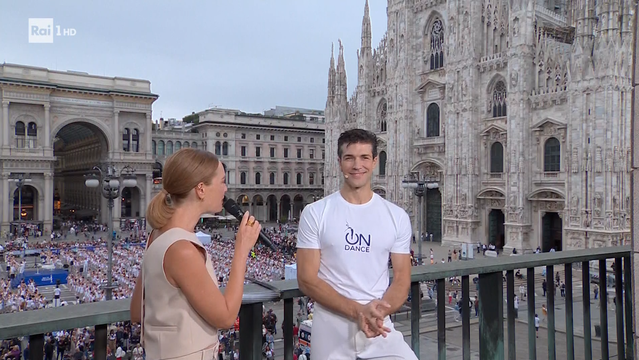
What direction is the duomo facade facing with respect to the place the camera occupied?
facing the viewer and to the left of the viewer

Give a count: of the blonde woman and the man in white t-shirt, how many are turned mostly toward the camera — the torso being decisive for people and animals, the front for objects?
1

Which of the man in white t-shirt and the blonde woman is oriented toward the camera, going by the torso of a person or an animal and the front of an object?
the man in white t-shirt

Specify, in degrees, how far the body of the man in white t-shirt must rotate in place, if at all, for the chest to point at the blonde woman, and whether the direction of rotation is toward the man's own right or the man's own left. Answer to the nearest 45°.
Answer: approximately 45° to the man's own right

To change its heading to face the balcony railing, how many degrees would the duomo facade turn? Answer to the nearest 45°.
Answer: approximately 45° to its left

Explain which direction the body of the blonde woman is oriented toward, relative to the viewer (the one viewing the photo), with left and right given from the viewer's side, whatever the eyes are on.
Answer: facing away from the viewer and to the right of the viewer

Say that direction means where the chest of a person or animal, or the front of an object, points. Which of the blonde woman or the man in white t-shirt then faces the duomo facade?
the blonde woman

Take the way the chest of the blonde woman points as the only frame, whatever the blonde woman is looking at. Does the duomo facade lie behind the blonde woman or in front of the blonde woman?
in front

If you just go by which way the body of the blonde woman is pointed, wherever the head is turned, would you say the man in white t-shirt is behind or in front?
in front

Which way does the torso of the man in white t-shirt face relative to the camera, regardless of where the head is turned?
toward the camera

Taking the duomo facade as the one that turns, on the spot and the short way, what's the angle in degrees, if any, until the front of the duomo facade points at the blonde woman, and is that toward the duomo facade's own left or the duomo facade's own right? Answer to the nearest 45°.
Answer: approximately 45° to the duomo facade's own left

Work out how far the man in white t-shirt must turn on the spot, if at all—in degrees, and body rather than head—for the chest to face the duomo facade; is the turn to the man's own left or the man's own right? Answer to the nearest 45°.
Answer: approximately 180°
